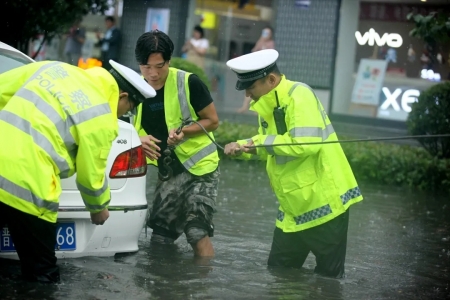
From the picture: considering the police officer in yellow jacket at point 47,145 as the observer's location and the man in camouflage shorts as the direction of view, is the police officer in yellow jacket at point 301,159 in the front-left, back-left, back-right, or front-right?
front-right

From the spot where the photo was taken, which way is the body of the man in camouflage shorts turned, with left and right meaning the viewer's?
facing the viewer and to the left of the viewer

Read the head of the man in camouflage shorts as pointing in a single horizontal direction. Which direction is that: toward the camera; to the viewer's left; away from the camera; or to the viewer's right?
toward the camera

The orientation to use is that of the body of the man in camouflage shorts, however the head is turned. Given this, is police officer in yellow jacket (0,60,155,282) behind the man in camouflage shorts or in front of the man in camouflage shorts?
in front

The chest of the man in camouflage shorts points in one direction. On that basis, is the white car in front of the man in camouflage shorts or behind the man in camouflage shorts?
in front

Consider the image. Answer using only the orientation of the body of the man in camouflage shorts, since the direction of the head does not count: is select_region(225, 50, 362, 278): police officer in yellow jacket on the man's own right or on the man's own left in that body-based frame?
on the man's own left

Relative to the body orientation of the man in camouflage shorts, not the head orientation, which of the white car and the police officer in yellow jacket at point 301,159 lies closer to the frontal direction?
the white car
